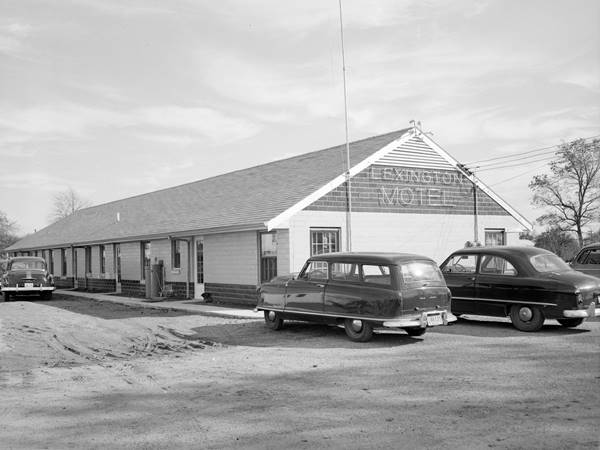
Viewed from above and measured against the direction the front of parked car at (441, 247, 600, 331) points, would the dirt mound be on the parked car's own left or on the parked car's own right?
on the parked car's own left

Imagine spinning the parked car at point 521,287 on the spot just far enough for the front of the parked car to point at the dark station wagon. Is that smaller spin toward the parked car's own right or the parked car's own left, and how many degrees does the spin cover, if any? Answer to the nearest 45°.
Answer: approximately 90° to the parked car's own left

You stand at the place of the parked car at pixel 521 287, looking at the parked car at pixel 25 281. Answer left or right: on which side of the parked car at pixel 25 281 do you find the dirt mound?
left

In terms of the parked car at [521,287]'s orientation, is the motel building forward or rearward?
forward

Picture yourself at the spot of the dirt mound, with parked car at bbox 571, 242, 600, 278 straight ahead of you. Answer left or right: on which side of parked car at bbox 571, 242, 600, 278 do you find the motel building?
left

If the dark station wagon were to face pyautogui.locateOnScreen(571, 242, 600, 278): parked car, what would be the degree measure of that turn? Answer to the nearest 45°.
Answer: approximately 90° to its right

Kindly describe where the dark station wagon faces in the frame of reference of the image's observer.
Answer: facing away from the viewer and to the left of the viewer

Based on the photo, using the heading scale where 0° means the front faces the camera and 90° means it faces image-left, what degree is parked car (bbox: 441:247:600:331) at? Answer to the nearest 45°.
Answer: approximately 135°
